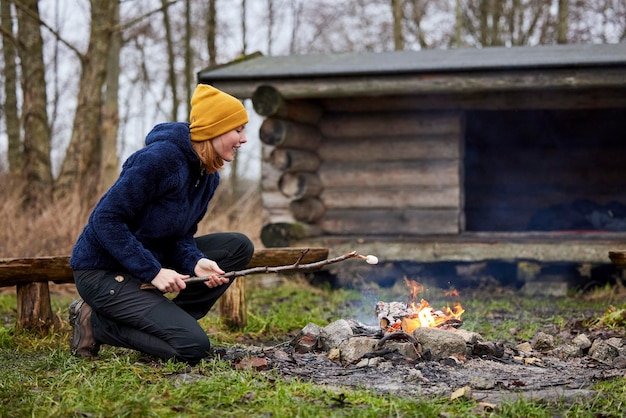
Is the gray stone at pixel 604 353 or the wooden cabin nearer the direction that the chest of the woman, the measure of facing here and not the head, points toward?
the gray stone

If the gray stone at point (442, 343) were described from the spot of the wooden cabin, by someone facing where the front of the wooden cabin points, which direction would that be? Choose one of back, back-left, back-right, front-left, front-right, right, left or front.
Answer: front

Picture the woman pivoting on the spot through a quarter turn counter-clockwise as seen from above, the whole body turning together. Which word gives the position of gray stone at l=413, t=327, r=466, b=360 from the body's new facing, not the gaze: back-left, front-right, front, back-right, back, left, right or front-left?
right

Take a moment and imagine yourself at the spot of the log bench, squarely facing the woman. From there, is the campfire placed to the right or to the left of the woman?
left

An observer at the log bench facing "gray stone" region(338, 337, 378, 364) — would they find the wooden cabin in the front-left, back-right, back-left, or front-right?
front-left

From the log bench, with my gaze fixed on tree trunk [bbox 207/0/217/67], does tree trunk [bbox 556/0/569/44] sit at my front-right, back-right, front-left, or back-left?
front-right

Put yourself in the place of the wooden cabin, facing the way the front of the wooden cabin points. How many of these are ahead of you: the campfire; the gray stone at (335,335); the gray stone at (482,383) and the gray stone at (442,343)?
4

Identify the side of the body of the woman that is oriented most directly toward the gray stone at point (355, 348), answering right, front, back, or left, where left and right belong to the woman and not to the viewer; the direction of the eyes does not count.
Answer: front

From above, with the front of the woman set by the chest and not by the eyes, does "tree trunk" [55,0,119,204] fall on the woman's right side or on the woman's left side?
on the woman's left side

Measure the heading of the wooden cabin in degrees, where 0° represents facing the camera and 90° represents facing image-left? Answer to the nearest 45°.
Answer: approximately 0°

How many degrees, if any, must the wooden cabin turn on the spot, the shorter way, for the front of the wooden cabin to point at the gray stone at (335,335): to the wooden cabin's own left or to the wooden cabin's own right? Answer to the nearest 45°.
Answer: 0° — it already faces it

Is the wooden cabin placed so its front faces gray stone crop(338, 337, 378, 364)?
yes

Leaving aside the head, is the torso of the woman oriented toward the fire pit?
yes

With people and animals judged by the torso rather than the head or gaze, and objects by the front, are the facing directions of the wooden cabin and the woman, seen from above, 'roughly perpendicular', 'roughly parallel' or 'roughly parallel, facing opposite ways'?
roughly perpendicular

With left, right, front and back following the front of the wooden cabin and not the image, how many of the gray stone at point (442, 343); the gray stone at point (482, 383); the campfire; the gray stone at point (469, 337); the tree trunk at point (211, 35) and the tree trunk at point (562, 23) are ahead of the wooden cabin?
4

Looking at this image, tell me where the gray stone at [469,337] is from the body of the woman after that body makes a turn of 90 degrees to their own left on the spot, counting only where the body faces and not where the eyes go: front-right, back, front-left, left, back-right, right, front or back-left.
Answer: right

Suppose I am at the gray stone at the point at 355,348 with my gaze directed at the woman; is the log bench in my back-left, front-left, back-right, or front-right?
front-right

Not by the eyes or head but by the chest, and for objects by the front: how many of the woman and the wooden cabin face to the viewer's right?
1

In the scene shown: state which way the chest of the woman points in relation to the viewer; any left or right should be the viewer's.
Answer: facing to the right of the viewer

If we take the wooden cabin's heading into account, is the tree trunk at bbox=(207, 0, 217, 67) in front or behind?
behind
